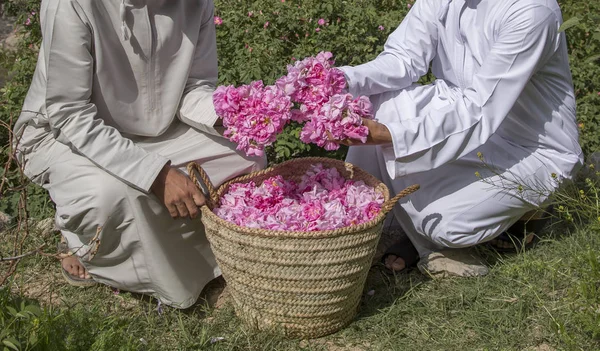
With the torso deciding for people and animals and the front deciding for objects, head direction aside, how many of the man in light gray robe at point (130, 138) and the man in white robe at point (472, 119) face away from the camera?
0

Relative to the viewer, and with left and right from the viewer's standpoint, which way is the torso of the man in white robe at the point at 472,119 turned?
facing the viewer and to the left of the viewer

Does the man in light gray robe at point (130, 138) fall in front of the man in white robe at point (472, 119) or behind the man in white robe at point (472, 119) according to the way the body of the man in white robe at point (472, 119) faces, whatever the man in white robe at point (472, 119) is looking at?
in front

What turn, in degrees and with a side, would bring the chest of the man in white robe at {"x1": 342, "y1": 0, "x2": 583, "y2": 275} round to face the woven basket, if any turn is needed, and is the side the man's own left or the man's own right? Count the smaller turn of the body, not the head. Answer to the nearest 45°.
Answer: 0° — they already face it
